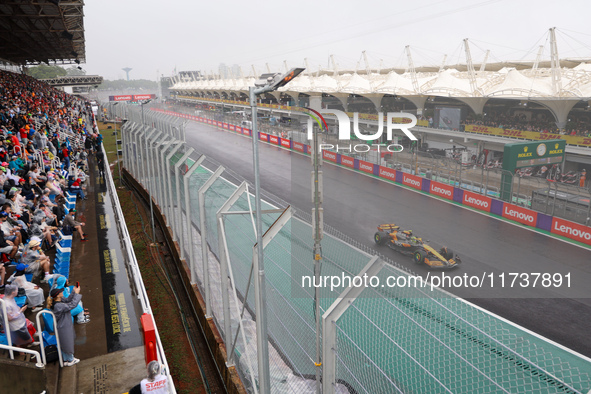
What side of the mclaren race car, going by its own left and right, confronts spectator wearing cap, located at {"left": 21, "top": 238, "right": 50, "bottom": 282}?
right

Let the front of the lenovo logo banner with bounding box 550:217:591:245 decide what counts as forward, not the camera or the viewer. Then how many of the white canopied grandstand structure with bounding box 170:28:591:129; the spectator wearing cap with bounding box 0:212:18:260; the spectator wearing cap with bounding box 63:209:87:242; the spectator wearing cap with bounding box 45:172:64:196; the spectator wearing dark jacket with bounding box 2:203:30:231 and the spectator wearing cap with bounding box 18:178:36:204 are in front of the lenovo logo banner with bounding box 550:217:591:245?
5

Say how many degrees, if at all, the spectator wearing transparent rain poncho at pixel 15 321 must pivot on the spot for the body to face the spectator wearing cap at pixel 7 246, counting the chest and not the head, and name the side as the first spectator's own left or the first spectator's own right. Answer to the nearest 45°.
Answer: approximately 90° to the first spectator's own left

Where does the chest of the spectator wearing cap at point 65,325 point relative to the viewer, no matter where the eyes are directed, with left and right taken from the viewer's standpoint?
facing to the right of the viewer

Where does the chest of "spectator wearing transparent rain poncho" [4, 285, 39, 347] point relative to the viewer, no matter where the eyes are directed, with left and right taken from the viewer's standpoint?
facing to the right of the viewer

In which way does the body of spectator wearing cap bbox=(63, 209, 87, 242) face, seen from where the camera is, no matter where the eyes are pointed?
to the viewer's right

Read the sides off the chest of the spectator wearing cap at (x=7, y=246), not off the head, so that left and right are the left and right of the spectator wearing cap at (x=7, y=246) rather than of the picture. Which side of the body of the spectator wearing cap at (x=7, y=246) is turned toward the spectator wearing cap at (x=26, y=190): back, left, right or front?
left

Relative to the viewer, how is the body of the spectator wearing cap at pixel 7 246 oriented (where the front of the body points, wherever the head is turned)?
to the viewer's right

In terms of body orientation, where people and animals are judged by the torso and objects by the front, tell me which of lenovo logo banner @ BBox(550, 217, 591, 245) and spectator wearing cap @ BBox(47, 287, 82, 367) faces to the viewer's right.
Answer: the spectator wearing cap

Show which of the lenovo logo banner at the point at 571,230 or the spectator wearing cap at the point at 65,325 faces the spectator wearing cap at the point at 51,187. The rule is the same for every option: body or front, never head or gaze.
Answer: the lenovo logo banner

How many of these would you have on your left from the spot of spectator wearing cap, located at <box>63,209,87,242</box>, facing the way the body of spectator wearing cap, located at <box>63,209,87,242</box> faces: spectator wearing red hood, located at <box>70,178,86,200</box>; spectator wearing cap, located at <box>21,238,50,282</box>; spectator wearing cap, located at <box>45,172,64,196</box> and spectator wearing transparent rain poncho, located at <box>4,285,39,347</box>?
2
